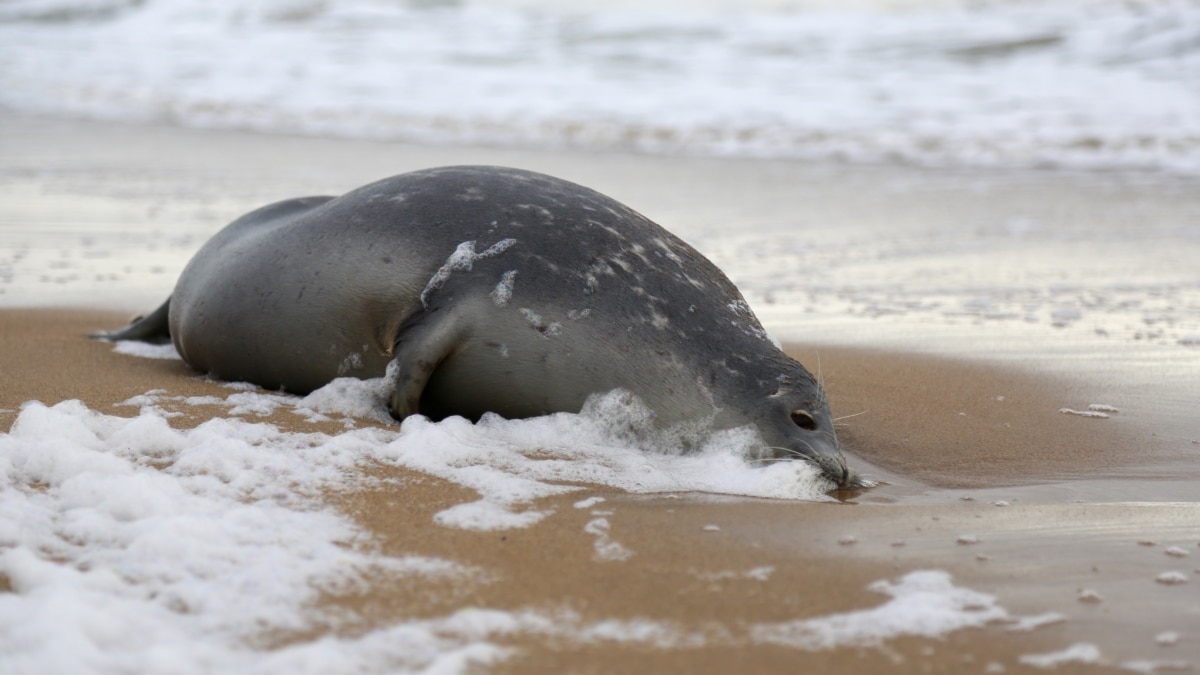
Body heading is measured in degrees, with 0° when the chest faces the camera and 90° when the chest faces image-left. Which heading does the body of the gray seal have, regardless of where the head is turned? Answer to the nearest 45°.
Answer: approximately 315°
